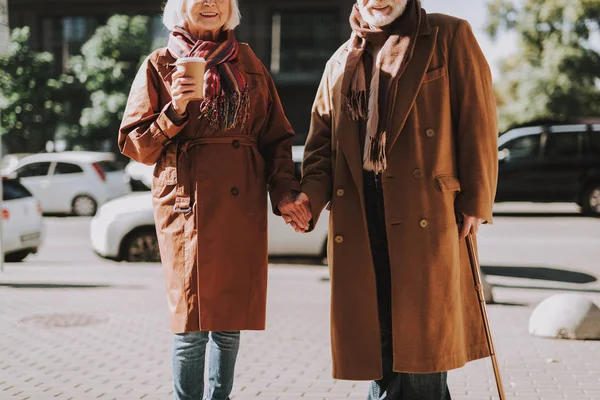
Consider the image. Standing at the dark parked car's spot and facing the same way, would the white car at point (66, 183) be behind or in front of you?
in front

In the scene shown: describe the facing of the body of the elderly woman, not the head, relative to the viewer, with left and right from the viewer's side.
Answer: facing the viewer

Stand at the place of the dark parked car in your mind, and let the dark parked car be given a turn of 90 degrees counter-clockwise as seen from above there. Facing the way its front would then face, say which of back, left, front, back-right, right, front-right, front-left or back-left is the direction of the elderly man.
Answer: front

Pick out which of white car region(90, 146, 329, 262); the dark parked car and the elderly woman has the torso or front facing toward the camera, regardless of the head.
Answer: the elderly woman

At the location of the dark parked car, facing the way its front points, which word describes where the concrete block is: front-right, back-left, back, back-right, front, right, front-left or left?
left

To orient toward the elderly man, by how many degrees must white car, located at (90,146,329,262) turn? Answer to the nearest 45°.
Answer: approximately 90° to its left

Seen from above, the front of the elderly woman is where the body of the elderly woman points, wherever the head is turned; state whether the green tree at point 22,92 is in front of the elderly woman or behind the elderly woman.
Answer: behind

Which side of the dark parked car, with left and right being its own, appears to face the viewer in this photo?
left

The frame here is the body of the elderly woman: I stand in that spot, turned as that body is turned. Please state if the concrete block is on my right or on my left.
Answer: on my left

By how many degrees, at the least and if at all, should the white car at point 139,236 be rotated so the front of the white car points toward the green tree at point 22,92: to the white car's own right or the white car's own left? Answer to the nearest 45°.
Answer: approximately 45° to the white car's own right

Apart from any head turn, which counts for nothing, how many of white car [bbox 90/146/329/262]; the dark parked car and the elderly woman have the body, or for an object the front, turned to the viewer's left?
2

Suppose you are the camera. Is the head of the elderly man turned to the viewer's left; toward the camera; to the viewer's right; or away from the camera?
toward the camera

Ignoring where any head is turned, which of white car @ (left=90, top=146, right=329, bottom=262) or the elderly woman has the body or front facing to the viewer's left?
the white car

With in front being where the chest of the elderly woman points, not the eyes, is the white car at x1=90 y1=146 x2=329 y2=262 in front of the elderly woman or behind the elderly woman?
behind

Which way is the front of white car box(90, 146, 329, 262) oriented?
to the viewer's left

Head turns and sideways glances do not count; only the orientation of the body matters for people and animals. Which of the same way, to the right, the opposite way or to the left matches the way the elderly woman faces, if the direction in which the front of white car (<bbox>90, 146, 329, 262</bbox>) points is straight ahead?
to the left
